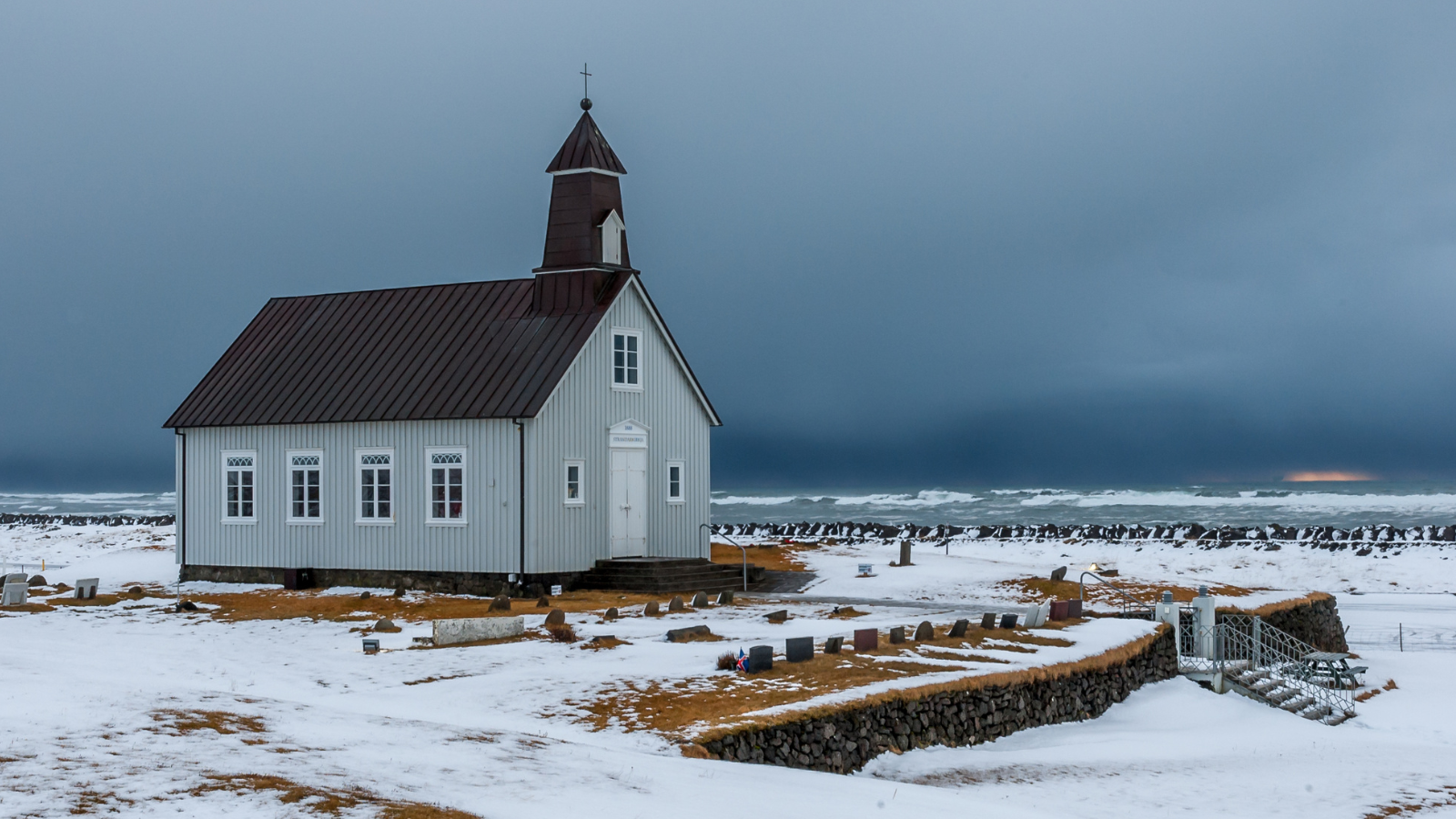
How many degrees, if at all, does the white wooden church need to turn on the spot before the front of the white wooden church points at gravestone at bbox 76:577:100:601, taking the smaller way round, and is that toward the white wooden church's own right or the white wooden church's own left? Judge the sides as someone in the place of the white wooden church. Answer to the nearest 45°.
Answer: approximately 135° to the white wooden church's own right

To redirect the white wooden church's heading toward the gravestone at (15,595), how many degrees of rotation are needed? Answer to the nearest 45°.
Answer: approximately 135° to its right

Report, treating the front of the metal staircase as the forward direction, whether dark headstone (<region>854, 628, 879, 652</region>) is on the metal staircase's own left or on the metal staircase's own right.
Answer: on the metal staircase's own right

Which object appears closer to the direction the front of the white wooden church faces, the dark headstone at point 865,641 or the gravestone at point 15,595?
the dark headstone

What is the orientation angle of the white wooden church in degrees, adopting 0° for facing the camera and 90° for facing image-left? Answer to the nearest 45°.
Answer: approximately 315°

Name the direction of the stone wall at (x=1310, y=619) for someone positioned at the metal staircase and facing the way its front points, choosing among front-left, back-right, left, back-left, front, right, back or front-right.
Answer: back-left

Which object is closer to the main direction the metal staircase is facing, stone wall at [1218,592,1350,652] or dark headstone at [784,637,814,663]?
the dark headstone
